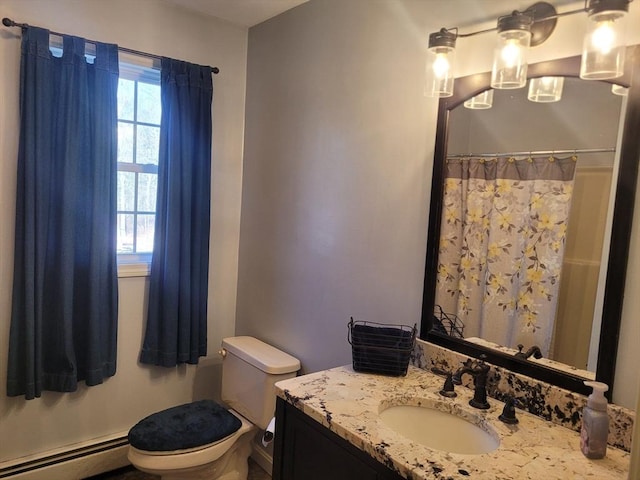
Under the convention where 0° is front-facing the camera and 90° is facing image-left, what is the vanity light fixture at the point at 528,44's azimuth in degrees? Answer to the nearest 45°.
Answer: approximately 45°

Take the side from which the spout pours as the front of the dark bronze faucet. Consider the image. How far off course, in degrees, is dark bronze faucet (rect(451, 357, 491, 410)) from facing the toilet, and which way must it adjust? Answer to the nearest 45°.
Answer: approximately 45° to its right

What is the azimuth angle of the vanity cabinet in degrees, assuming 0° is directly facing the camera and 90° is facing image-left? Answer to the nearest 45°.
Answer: approximately 45°
